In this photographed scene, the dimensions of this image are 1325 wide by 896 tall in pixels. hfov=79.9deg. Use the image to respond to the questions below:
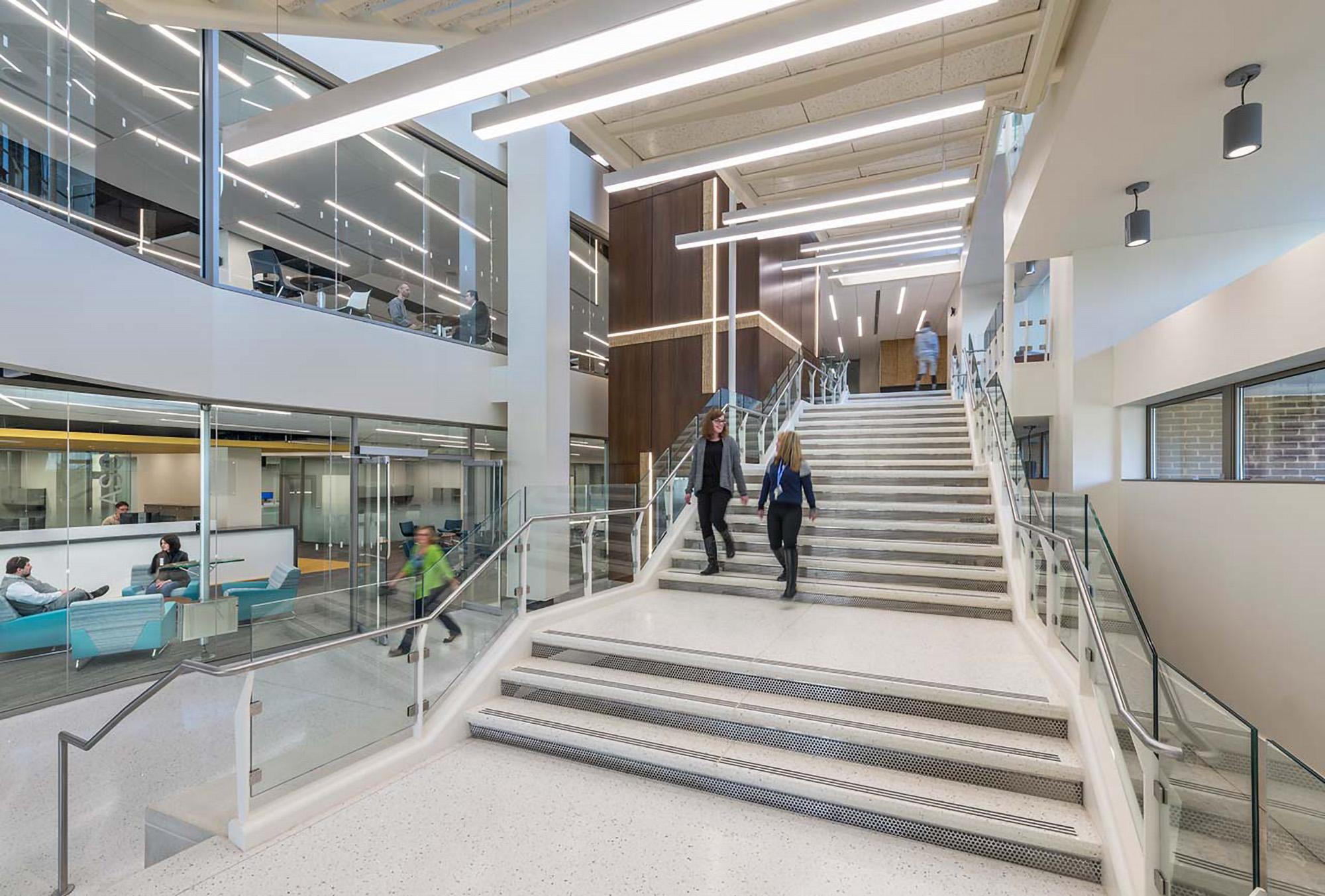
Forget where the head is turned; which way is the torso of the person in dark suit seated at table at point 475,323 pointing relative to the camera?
to the viewer's left

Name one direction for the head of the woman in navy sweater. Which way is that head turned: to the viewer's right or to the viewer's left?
to the viewer's left

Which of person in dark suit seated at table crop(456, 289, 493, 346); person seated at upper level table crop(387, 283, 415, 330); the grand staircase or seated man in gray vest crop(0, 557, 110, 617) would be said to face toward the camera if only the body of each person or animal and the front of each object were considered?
the grand staircase

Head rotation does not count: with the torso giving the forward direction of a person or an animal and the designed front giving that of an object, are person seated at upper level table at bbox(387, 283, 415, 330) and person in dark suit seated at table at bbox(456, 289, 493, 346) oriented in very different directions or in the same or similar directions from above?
very different directions

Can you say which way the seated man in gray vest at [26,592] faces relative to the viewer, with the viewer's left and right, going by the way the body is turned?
facing to the right of the viewer

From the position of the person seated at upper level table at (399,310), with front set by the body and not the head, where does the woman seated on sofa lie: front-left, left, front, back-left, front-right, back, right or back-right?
back-right

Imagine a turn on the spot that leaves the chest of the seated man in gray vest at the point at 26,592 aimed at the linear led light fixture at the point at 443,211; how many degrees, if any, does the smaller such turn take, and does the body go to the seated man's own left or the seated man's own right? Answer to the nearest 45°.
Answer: approximately 45° to the seated man's own left

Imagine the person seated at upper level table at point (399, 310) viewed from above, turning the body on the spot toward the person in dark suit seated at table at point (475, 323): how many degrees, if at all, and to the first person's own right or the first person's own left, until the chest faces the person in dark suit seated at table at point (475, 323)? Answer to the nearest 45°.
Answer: approximately 45° to the first person's own left
